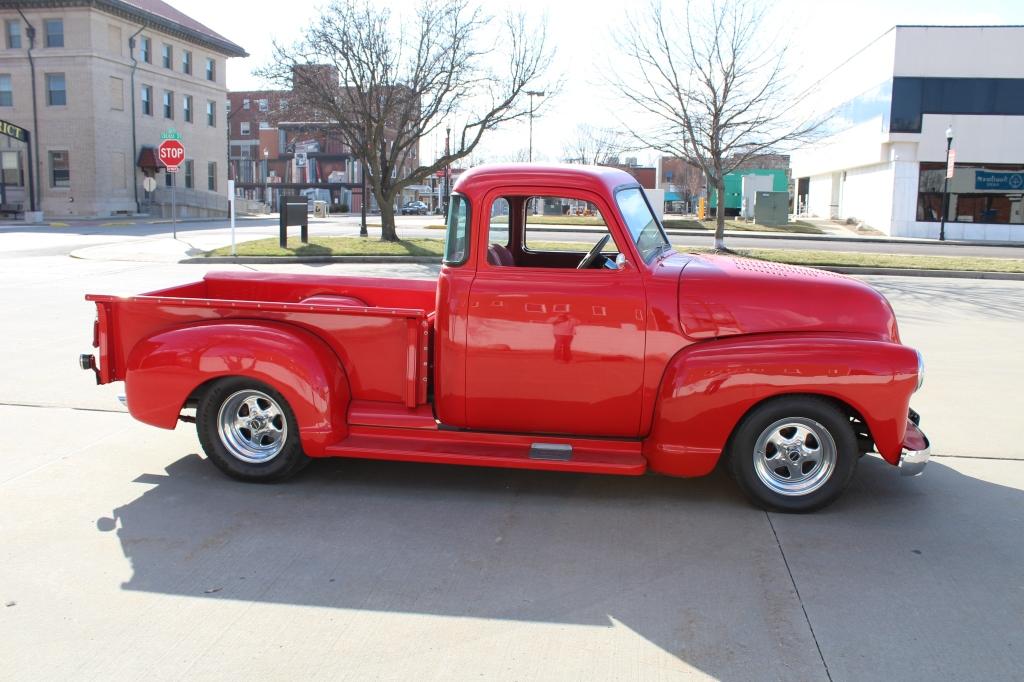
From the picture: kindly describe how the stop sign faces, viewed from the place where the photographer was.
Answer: facing the viewer

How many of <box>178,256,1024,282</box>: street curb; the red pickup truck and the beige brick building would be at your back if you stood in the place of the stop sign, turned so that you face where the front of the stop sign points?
1

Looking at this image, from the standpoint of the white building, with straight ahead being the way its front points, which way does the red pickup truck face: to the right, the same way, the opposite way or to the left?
to the left

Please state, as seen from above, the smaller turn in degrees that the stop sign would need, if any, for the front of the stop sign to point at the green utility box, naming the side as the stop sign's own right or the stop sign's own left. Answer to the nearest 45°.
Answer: approximately 90° to the stop sign's own left

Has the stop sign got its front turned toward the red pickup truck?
yes

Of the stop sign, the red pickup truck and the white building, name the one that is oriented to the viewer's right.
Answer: the red pickup truck

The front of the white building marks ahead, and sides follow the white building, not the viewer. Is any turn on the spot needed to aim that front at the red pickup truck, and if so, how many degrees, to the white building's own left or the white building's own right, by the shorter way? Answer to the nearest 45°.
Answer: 0° — it already faces it

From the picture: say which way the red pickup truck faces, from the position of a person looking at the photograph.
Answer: facing to the right of the viewer

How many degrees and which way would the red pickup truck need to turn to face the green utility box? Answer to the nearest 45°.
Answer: approximately 90° to its left

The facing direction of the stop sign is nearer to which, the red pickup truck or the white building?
the red pickup truck

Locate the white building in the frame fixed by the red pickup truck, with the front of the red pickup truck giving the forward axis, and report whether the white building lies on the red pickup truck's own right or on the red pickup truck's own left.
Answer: on the red pickup truck's own left

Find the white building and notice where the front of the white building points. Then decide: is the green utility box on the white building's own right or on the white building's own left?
on the white building's own right

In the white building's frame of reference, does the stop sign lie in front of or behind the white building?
in front
